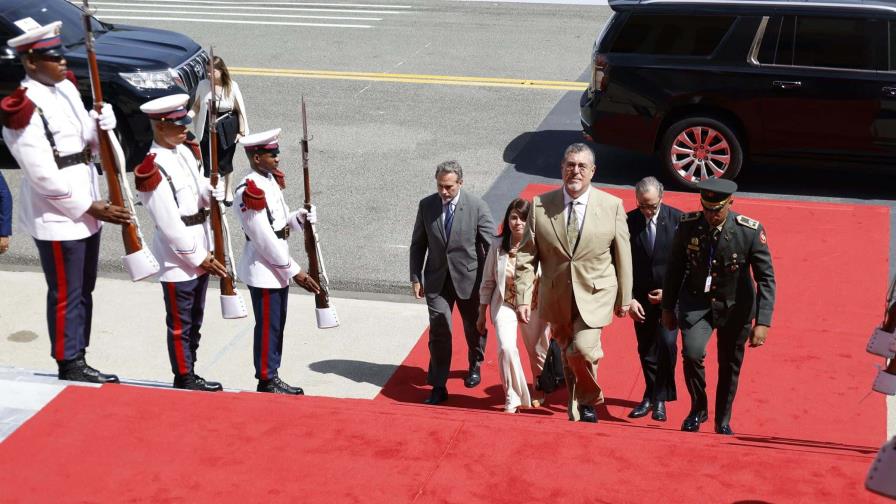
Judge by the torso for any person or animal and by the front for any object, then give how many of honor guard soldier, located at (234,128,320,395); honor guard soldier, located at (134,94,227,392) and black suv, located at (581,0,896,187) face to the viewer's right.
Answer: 3

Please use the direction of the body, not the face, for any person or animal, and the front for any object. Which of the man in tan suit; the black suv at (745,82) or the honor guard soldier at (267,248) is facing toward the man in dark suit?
the honor guard soldier

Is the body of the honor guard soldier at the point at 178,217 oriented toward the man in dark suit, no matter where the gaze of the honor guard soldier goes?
yes

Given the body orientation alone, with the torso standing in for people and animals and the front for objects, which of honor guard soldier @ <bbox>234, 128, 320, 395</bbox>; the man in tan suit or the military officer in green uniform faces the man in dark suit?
the honor guard soldier

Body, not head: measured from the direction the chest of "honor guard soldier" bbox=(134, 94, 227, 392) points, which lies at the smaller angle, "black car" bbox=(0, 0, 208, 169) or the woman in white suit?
the woman in white suit

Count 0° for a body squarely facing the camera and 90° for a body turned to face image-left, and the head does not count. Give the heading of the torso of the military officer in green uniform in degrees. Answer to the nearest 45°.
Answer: approximately 0°

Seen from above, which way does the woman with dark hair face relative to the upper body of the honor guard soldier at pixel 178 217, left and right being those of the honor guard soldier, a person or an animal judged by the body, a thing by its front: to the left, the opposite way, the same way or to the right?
to the right

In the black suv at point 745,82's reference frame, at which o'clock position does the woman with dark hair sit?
The woman with dark hair is roughly at 5 o'clock from the black suv.

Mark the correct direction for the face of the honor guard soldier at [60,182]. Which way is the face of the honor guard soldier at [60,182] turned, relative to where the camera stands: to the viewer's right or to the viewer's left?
to the viewer's right

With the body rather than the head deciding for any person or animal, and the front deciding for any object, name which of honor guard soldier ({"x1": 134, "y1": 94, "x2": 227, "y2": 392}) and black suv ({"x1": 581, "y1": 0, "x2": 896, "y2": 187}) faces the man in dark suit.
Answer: the honor guard soldier

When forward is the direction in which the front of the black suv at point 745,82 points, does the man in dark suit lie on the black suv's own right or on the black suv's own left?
on the black suv's own right

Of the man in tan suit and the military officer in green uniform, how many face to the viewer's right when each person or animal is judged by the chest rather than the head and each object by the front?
0

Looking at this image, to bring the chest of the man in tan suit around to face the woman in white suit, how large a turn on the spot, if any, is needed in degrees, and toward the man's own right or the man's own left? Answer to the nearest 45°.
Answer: approximately 135° to the man's own right

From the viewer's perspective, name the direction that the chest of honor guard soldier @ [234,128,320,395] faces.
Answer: to the viewer's right

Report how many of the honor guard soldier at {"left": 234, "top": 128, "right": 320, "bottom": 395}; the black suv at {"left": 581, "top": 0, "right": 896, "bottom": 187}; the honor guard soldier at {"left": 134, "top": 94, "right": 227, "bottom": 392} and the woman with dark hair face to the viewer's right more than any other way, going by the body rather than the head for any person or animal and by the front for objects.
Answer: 3

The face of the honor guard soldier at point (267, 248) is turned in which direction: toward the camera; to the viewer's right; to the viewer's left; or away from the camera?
to the viewer's right

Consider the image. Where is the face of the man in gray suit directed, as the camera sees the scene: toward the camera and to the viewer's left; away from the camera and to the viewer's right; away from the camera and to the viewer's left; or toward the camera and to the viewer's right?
toward the camera and to the viewer's left
